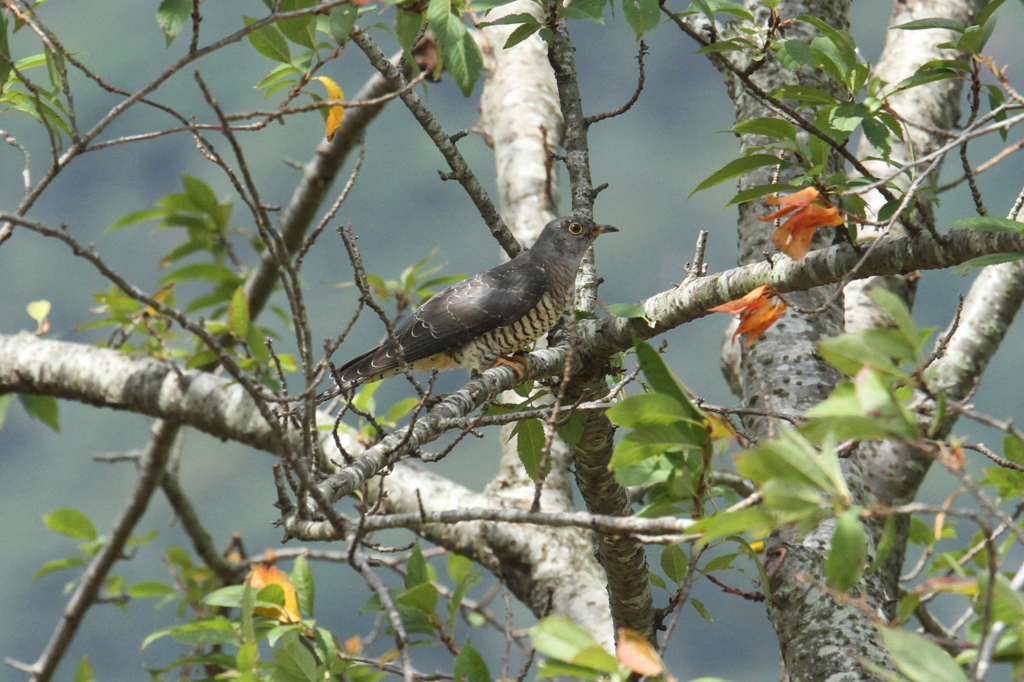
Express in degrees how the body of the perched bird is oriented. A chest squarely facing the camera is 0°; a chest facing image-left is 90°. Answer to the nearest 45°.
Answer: approximately 270°

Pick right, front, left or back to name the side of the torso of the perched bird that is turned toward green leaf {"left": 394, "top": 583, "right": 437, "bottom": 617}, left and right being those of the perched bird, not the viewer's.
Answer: right

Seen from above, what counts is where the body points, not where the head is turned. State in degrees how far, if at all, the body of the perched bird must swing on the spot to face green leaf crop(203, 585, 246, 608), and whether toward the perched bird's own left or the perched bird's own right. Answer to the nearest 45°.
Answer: approximately 135° to the perched bird's own right

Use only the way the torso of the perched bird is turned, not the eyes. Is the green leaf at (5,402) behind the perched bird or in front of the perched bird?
behind

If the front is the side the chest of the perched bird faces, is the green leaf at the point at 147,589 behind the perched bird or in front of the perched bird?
behind

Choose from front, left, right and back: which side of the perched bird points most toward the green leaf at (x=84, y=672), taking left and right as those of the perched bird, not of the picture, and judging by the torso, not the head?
back
